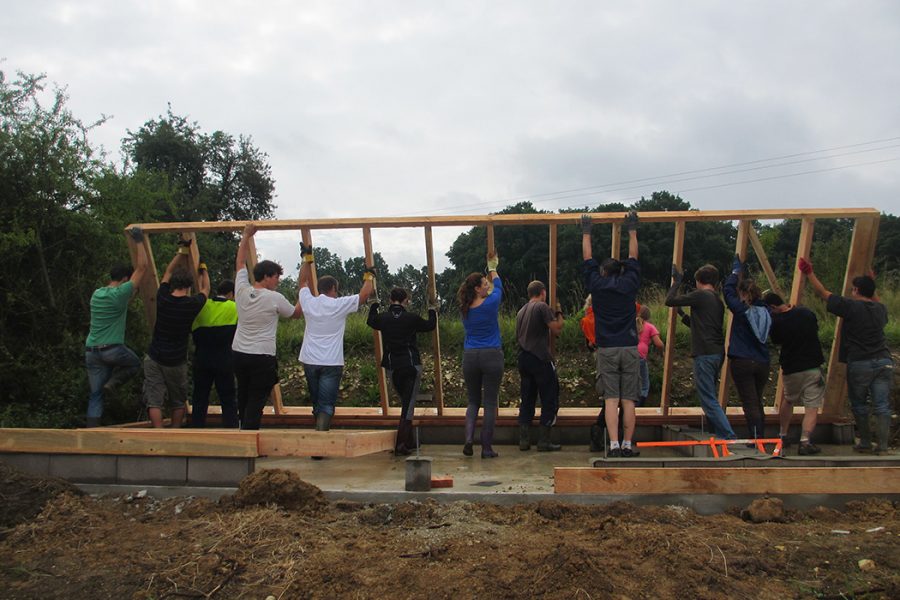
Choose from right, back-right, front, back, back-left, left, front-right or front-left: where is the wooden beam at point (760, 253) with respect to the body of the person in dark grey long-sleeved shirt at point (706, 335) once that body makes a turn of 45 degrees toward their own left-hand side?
back-right

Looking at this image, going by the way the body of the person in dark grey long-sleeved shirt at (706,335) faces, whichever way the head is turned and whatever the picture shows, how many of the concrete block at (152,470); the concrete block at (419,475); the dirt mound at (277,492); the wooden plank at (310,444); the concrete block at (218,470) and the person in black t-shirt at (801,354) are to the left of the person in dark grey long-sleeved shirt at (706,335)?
5

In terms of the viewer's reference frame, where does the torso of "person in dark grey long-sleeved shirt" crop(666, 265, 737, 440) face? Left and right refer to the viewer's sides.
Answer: facing away from the viewer and to the left of the viewer

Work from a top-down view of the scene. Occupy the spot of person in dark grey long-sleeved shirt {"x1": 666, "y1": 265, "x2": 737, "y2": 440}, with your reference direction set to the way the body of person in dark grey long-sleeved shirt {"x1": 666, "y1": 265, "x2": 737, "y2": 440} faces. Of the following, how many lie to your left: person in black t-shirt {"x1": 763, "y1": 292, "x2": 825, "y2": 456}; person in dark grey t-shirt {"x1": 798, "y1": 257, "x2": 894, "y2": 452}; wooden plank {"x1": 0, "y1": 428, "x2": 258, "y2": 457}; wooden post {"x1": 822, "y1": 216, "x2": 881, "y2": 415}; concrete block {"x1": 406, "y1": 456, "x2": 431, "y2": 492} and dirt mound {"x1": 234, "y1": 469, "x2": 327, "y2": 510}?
3

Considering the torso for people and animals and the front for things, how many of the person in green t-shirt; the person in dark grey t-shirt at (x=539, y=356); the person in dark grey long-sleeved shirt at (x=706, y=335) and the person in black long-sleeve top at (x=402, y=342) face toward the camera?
0

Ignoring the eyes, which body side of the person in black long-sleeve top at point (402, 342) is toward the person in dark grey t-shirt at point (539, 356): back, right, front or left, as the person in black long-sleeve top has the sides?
right

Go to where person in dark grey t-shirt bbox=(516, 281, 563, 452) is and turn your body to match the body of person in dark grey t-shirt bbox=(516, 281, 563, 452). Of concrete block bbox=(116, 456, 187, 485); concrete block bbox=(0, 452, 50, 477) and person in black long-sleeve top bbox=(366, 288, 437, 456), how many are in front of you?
0

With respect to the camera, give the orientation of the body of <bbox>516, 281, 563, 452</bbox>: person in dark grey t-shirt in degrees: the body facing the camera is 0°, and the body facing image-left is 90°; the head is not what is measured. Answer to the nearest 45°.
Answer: approximately 225°

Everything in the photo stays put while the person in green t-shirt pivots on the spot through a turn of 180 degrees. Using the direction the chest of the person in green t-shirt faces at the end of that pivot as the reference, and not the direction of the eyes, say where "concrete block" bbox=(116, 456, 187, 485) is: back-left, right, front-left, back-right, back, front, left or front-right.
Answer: front-left

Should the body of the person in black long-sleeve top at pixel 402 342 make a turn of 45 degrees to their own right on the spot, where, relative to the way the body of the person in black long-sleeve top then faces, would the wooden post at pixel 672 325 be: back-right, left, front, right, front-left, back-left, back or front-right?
front-right

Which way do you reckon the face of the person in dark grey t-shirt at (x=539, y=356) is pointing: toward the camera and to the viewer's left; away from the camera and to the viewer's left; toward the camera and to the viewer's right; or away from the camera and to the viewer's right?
away from the camera and to the viewer's right

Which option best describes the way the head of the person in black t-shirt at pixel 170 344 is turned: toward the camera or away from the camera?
away from the camera

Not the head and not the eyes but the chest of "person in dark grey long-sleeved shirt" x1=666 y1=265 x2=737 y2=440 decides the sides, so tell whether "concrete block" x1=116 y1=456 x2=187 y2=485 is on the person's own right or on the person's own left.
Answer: on the person's own left

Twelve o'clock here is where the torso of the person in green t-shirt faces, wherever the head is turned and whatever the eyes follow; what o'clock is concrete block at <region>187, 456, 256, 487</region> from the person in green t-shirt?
The concrete block is roughly at 4 o'clock from the person in green t-shirt.

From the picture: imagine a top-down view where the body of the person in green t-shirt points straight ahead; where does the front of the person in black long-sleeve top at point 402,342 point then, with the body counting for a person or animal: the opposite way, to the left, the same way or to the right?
the same way

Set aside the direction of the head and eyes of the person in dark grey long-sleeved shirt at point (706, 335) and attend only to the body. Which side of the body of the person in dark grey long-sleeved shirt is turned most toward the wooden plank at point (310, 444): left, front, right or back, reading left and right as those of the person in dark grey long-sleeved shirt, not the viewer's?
left

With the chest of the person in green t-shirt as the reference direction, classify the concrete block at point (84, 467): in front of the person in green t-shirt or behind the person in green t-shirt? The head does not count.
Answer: behind

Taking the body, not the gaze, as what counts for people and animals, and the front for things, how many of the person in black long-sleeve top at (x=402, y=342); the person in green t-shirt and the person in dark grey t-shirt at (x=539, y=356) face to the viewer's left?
0

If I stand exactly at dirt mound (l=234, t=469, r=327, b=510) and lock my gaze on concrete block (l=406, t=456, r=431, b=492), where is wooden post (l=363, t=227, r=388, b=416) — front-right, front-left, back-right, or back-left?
front-left

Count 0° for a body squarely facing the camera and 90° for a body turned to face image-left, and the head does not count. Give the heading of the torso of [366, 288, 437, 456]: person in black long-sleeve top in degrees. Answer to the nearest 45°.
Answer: approximately 180°

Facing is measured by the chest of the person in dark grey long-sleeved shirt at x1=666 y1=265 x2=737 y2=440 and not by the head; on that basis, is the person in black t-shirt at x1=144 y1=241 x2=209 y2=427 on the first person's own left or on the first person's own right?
on the first person's own left

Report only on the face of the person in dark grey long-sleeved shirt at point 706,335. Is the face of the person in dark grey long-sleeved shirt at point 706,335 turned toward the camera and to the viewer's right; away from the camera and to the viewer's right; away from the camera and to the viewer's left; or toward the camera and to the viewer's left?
away from the camera and to the viewer's left

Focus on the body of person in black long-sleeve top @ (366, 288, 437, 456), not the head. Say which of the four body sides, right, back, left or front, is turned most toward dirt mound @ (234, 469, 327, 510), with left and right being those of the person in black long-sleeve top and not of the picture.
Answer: back

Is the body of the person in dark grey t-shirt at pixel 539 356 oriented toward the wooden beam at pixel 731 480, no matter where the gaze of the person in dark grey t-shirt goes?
no
